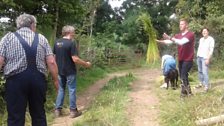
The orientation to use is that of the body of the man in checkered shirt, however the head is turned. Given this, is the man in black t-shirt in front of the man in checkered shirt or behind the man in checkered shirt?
in front

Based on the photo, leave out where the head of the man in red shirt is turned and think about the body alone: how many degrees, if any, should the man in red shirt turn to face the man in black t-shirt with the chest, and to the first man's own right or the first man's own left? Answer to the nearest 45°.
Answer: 0° — they already face them

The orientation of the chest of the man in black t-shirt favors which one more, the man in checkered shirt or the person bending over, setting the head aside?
the person bending over

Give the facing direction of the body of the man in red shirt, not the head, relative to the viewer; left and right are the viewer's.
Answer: facing the viewer and to the left of the viewer

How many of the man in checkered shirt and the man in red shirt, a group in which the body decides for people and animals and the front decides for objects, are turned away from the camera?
1

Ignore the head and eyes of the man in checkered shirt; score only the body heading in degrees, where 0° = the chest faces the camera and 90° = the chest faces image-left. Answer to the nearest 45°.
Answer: approximately 180°

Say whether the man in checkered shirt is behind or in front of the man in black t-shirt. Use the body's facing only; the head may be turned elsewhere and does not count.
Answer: behind

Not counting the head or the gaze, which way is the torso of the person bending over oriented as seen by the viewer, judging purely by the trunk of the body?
to the viewer's left

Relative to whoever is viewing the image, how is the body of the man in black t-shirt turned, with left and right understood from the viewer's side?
facing away from the viewer and to the right of the viewer

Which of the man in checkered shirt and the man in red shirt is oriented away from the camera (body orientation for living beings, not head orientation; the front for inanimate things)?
the man in checkered shirt
